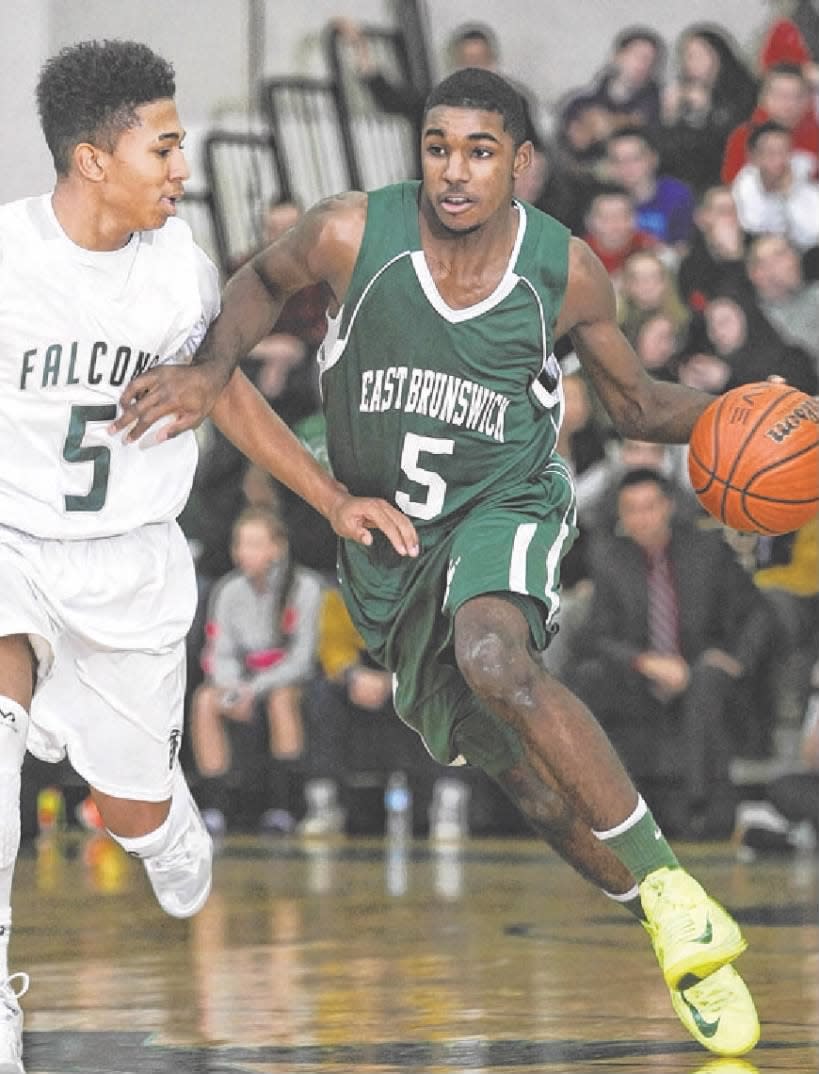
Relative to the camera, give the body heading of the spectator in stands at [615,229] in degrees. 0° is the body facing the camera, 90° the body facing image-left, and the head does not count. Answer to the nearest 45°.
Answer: approximately 0°

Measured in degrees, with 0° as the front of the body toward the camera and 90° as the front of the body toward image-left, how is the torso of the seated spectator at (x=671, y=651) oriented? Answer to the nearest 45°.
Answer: approximately 0°
